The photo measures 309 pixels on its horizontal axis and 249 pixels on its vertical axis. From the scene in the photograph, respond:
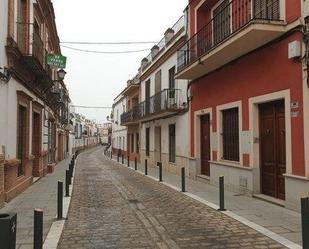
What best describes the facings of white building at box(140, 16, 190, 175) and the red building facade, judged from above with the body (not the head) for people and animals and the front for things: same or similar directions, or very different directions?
same or similar directions

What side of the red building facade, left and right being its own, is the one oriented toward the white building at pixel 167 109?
right

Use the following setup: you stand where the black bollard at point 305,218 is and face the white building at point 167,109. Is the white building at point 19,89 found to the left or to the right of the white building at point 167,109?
left

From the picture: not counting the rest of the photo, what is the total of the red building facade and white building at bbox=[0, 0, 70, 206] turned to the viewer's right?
1

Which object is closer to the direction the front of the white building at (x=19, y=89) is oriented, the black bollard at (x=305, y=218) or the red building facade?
the red building facade

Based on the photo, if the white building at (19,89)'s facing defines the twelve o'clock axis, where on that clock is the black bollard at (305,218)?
The black bollard is roughly at 2 o'clock from the white building.

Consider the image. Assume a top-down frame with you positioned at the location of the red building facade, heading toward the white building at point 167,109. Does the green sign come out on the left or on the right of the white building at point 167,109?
left

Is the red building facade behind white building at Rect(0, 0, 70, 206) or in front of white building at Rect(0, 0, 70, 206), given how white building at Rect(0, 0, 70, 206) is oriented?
in front

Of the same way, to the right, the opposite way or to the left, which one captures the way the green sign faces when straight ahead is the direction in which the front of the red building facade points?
to the left

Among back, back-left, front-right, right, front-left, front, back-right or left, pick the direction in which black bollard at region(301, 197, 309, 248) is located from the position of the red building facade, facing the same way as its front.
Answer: front-left

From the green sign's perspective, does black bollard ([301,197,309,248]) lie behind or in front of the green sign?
in front

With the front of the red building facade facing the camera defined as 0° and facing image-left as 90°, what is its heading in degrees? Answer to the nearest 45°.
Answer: approximately 45°

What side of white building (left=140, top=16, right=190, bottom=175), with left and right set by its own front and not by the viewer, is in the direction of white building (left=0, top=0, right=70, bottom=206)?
front

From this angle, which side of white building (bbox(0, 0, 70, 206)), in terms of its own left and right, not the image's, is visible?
right

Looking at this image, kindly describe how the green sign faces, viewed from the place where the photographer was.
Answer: facing the viewer

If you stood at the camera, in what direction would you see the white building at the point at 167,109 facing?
facing the viewer and to the left of the viewer
